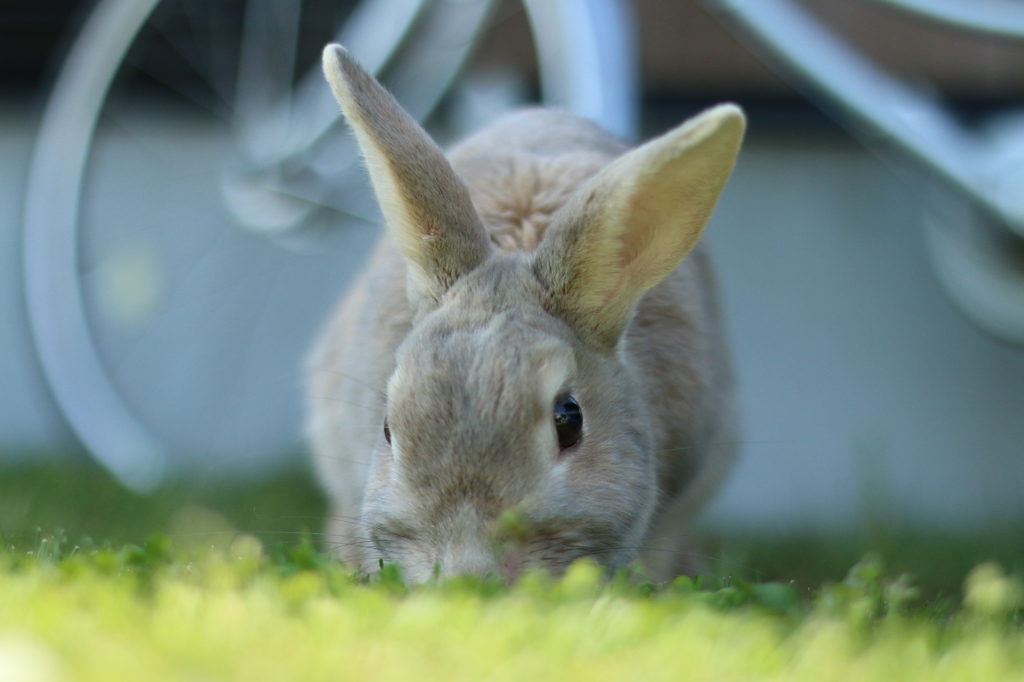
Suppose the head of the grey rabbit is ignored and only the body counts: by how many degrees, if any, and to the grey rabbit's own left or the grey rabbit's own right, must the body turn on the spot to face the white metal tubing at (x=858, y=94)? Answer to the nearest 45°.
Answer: approximately 135° to the grey rabbit's own left

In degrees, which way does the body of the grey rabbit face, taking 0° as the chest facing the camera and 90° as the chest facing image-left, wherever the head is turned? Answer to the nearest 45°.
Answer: approximately 0°

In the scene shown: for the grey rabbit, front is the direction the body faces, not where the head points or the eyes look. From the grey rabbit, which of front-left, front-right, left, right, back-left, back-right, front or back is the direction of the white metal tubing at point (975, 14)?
back-left

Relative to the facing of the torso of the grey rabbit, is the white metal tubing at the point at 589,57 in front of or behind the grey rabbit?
behind
